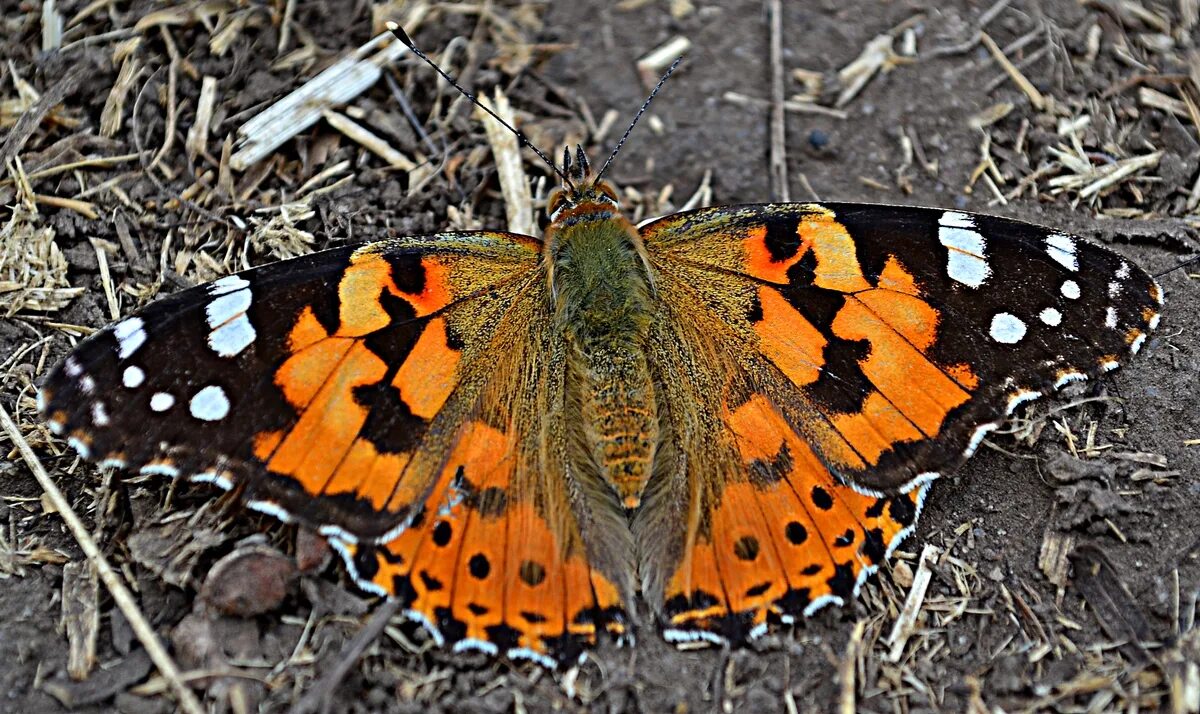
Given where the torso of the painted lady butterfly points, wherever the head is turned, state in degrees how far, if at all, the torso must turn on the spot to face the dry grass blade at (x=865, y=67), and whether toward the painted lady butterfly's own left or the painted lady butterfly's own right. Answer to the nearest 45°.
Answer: approximately 45° to the painted lady butterfly's own right

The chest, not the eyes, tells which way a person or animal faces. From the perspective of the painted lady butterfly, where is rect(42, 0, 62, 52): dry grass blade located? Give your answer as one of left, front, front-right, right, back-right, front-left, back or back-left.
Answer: front-left

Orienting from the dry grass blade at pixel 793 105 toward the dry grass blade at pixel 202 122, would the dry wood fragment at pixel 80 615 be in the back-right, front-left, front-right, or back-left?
front-left

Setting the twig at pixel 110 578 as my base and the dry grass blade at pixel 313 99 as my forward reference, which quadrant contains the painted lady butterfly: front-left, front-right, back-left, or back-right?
front-right

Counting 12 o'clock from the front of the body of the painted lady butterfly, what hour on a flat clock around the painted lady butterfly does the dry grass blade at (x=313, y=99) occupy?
The dry grass blade is roughly at 11 o'clock from the painted lady butterfly.

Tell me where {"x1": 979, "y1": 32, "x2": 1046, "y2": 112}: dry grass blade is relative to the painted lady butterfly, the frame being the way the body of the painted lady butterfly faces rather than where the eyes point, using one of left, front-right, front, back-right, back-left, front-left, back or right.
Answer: front-right

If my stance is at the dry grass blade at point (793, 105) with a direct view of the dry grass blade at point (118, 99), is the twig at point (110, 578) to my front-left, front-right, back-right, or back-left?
front-left

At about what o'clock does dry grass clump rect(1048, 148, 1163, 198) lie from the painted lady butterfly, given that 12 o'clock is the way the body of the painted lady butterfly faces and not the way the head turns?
The dry grass clump is roughly at 2 o'clock from the painted lady butterfly.

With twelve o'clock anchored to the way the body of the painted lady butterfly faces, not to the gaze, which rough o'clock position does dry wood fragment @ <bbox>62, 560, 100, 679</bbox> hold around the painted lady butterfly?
The dry wood fragment is roughly at 9 o'clock from the painted lady butterfly.

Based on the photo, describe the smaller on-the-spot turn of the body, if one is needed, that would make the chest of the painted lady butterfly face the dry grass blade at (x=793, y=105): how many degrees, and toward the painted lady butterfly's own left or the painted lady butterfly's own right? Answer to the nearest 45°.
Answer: approximately 45° to the painted lady butterfly's own right

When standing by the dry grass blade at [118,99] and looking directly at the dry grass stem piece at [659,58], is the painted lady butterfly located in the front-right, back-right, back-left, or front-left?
front-right

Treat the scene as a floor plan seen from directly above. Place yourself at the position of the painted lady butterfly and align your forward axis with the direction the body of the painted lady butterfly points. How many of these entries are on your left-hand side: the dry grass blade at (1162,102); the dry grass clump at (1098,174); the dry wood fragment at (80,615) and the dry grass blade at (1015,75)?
1

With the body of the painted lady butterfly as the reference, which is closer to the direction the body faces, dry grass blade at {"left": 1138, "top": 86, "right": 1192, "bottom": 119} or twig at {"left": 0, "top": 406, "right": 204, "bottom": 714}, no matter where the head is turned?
the dry grass blade

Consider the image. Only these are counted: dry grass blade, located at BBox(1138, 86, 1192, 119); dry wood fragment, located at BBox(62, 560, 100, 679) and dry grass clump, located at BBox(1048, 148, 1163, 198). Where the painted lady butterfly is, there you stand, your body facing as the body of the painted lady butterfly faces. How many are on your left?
1

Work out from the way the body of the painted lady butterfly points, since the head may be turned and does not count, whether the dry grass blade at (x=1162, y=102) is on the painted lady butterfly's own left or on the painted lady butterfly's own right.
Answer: on the painted lady butterfly's own right

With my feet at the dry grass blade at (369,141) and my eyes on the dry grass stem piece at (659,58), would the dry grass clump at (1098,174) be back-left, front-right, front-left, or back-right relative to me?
front-right

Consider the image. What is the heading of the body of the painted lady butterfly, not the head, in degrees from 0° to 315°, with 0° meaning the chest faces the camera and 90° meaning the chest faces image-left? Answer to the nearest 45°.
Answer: approximately 180°

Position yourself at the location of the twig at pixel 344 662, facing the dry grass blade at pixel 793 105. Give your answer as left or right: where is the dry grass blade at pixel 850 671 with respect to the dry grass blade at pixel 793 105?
right
